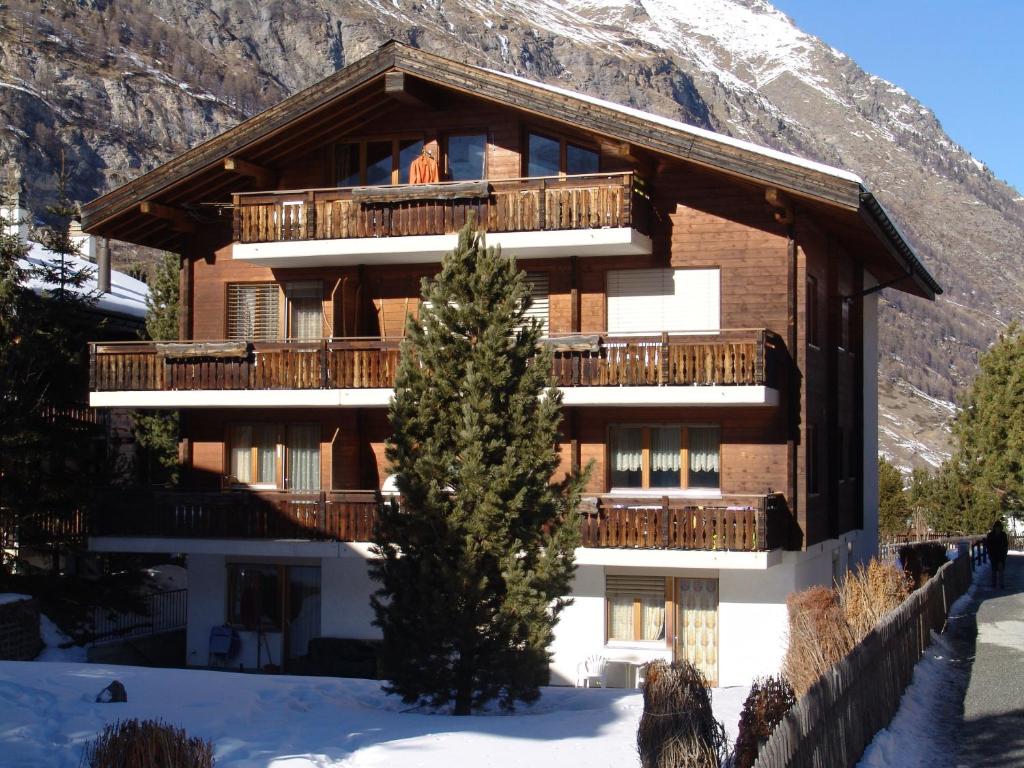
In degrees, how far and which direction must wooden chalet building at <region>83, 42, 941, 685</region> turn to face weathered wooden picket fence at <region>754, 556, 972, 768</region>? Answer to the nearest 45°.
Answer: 0° — it already faces it

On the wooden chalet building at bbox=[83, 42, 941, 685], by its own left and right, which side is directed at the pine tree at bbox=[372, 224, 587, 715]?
front

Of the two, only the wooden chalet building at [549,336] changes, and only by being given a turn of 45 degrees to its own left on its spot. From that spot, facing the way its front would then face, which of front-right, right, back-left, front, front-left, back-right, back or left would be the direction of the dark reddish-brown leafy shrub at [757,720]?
front-right

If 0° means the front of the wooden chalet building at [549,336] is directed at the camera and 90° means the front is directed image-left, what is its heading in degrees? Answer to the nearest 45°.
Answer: approximately 0°

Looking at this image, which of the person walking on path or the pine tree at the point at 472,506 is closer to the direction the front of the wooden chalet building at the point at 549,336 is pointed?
the pine tree

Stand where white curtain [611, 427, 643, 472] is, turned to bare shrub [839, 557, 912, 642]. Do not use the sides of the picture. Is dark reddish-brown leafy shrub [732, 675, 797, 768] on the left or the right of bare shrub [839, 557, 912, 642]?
right

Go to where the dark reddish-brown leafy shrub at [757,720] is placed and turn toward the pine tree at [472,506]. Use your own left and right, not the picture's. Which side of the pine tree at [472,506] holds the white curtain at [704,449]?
right
